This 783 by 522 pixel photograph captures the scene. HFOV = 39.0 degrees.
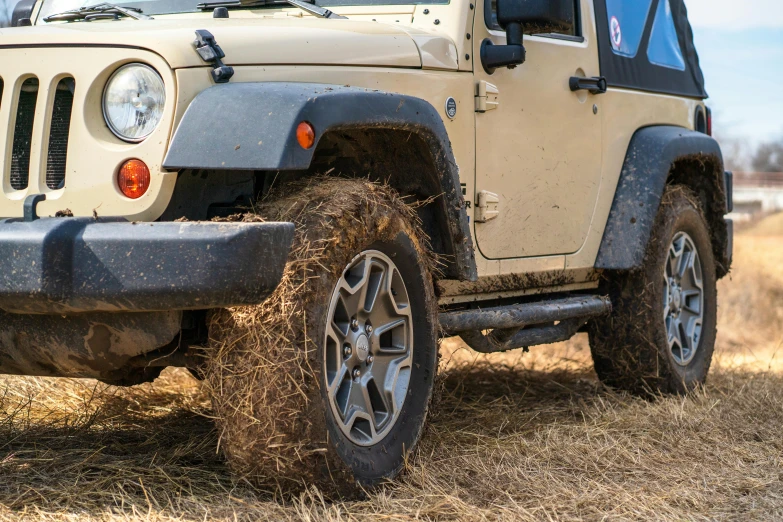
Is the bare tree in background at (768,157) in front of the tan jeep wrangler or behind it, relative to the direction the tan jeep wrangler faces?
behind

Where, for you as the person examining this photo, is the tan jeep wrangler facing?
facing the viewer and to the left of the viewer

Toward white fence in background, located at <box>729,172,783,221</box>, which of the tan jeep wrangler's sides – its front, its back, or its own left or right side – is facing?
back
